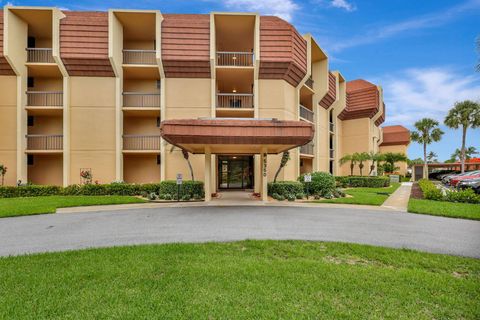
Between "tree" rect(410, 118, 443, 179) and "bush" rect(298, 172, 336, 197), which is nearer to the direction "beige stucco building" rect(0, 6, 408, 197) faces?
the bush

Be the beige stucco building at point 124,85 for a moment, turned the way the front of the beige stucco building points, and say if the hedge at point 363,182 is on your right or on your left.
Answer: on your left

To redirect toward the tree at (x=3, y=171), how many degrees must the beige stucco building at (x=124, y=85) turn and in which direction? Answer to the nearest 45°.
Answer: approximately 90° to its right

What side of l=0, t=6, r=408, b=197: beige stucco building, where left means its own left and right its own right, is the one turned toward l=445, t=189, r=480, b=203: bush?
left

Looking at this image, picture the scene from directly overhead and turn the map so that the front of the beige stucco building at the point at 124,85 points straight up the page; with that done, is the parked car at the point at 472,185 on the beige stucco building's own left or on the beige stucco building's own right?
on the beige stucco building's own left

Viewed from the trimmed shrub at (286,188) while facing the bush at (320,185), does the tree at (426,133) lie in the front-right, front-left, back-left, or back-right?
front-left

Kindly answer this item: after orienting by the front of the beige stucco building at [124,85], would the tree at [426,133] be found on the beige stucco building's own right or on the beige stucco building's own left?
on the beige stucco building's own left

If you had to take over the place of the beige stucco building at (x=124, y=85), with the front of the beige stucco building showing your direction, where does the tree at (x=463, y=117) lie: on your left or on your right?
on your left

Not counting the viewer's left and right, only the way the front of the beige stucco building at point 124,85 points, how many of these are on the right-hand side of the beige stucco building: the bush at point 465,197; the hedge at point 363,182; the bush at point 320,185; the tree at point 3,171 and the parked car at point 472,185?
1

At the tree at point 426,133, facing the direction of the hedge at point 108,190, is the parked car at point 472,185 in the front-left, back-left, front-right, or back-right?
front-left

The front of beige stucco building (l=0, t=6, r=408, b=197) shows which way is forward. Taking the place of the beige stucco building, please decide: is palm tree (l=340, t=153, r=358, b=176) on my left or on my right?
on my left

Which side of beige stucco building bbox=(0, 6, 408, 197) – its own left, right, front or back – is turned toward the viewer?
front
